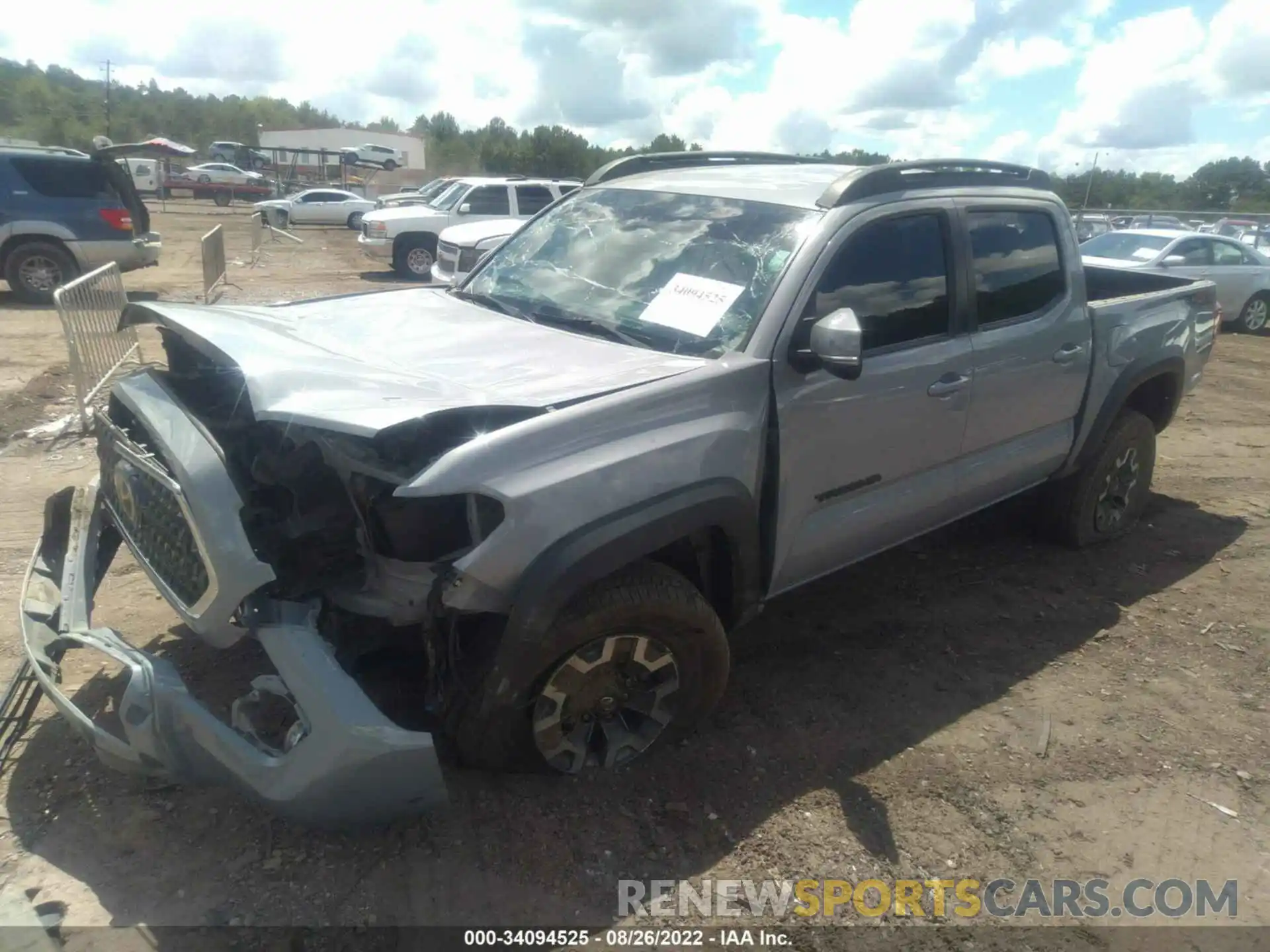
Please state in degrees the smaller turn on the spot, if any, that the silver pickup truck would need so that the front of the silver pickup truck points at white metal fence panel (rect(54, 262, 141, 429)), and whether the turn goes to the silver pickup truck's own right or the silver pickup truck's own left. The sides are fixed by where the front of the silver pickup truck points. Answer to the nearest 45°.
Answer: approximately 90° to the silver pickup truck's own right

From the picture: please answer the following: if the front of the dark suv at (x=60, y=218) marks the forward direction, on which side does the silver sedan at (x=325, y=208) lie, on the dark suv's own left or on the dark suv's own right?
on the dark suv's own right

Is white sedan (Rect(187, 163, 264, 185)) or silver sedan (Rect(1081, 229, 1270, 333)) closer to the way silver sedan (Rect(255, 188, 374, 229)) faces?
the white sedan

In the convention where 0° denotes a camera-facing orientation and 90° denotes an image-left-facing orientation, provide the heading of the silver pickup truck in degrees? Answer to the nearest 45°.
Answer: approximately 45°

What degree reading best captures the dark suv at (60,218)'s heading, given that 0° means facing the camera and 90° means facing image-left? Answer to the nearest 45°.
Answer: approximately 90°

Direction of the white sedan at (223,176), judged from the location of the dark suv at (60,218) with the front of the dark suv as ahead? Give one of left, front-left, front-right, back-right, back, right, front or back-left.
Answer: right

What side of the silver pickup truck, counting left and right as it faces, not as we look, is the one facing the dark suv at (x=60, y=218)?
right

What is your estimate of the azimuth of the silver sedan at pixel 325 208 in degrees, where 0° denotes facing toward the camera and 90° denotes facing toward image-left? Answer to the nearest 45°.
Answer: approximately 90°

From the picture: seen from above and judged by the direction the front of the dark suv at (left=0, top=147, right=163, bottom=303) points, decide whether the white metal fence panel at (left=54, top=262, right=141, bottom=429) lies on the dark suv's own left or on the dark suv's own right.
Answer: on the dark suv's own left
